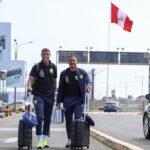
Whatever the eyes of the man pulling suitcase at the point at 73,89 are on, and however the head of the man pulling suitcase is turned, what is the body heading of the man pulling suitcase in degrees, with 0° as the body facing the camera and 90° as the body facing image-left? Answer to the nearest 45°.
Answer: approximately 0°

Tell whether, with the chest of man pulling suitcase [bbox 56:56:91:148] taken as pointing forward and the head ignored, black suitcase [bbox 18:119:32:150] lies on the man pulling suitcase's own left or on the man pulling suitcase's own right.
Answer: on the man pulling suitcase's own right
